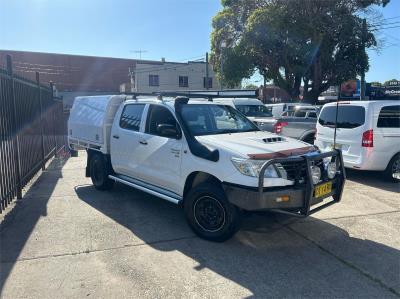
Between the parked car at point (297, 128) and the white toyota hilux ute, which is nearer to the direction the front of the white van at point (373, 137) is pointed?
the parked car

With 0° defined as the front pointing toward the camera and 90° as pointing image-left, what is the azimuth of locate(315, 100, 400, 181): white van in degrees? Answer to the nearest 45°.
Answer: approximately 225°

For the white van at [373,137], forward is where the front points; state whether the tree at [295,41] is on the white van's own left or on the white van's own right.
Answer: on the white van's own left

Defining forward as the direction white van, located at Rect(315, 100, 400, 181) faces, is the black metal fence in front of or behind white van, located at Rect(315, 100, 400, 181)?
behind

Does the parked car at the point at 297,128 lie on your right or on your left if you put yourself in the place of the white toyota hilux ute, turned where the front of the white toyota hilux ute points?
on your left

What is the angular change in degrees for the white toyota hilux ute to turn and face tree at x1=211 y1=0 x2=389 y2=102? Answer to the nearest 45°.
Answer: approximately 135° to its left

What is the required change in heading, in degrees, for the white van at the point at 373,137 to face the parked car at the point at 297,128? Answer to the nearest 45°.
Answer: approximately 90° to its left

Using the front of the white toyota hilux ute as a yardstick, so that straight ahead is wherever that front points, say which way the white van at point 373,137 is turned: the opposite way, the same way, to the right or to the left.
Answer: to the left

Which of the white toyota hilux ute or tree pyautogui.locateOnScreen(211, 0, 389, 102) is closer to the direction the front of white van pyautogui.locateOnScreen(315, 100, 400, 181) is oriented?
the tree

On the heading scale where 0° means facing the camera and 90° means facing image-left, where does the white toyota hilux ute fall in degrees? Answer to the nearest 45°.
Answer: approximately 315°
